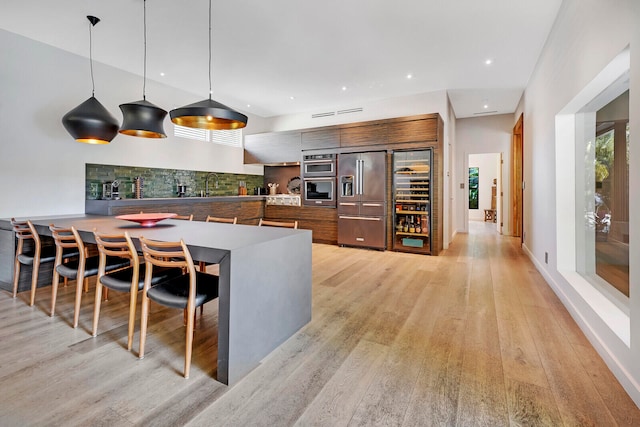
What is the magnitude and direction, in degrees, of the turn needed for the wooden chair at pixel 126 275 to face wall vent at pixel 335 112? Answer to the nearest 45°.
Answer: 0° — it already faces it

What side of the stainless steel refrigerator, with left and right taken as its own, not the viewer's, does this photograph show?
front

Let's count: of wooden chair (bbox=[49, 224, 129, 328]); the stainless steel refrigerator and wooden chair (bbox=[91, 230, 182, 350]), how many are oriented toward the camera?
1

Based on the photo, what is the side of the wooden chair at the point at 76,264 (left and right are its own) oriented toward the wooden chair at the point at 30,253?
left

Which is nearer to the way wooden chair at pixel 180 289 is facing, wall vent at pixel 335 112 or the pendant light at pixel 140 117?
the wall vent

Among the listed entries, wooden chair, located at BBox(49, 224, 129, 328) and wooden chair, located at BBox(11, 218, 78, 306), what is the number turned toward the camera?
0

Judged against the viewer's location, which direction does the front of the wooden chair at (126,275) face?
facing away from the viewer and to the right of the viewer

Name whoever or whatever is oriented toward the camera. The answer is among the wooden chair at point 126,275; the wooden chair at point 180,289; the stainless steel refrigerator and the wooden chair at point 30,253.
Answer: the stainless steel refrigerator

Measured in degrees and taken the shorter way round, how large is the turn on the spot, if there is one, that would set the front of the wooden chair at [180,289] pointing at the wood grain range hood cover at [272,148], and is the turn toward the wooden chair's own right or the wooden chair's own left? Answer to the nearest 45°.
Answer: approximately 45° to the wooden chair's own left

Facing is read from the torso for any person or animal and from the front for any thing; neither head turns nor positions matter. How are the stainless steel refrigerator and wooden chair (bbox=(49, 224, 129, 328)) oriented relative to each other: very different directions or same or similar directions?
very different directions

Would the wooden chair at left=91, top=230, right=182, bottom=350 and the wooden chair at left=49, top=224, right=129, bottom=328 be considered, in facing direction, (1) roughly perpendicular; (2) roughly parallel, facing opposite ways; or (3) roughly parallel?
roughly parallel

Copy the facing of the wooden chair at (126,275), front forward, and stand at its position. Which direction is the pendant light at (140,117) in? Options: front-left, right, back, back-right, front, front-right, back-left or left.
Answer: front-left

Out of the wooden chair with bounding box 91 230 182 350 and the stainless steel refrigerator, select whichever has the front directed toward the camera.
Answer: the stainless steel refrigerator

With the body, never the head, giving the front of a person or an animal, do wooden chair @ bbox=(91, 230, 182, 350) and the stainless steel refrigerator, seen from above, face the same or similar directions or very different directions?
very different directions

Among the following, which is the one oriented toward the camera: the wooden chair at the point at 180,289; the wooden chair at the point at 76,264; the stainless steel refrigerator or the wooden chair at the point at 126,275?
the stainless steel refrigerator

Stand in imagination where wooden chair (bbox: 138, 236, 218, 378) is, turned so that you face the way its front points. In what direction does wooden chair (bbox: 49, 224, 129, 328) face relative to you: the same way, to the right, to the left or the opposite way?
the same way

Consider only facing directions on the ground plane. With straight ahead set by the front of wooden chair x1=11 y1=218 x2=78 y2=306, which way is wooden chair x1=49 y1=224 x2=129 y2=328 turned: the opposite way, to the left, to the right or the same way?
the same way
